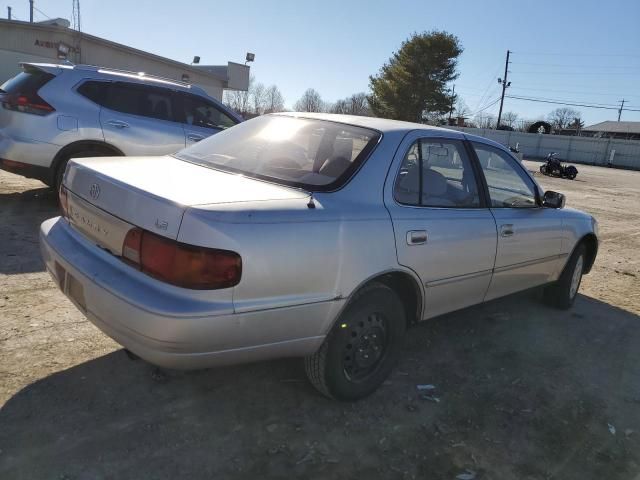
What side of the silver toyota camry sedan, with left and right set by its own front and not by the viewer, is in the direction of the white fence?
front

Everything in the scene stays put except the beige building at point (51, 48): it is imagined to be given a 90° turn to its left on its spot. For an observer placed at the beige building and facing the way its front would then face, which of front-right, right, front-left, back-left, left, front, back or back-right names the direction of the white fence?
front-right

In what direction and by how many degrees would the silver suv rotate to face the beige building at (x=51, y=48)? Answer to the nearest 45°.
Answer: approximately 45° to its left

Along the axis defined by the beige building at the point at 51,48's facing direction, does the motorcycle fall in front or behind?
in front

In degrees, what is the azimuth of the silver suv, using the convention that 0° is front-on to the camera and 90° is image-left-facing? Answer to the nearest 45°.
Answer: approximately 225°

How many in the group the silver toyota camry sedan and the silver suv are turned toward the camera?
0

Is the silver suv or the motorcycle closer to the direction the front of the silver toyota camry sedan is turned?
the motorcycle

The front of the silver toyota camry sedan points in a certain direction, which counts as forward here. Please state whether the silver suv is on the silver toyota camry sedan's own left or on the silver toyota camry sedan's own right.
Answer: on the silver toyota camry sedan's own left

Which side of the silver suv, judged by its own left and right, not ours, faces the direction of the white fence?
front

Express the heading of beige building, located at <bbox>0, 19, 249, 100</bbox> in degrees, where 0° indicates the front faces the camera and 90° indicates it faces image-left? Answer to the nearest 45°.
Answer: approximately 315°

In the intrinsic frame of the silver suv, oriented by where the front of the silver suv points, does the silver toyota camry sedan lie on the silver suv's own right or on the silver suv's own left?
on the silver suv's own right

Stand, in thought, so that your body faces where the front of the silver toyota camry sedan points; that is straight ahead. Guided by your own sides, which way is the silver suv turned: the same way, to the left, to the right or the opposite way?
the same way

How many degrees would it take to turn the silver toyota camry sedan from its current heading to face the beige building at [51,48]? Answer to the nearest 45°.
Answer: approximately 90° to its left

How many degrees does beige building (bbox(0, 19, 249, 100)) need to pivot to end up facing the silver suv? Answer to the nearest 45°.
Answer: approximately 45° to its right

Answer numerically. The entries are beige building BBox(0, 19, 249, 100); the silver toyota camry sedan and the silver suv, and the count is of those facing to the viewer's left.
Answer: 0
